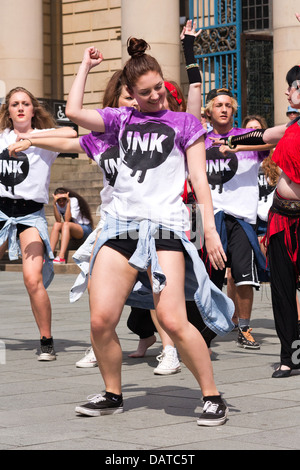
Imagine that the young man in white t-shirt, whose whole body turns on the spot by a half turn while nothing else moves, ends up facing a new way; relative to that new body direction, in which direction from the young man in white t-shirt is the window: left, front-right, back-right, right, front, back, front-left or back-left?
front

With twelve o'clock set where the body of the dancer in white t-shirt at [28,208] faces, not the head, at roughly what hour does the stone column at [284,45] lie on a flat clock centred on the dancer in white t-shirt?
The stone column is roughly at 7 o'clock from the dancer in white t-shirt.

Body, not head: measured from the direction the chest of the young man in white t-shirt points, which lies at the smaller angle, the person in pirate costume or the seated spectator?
the person in pirate costume

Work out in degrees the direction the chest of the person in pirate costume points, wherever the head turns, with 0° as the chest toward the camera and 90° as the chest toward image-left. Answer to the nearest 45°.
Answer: approximately 45°

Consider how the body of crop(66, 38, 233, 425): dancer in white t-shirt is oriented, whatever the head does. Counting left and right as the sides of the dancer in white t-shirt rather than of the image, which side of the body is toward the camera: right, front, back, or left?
front

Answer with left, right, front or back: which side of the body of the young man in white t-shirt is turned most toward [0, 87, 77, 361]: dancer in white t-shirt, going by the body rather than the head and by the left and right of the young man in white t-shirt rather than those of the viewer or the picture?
right

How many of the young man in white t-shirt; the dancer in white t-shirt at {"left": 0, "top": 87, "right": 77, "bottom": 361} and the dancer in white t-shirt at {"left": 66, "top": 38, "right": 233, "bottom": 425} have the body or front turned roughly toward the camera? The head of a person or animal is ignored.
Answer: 3

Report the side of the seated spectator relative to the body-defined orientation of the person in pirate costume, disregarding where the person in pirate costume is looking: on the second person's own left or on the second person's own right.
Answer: on the second person's own right

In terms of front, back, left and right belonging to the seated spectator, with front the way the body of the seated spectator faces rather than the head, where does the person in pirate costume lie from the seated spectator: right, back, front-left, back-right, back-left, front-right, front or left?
front-left

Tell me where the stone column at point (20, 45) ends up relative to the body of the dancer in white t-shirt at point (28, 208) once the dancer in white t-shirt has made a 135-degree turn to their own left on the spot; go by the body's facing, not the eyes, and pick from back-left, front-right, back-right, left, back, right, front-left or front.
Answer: front-left

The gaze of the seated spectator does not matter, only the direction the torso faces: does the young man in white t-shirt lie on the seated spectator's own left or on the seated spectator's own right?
on the seated spectator's own left

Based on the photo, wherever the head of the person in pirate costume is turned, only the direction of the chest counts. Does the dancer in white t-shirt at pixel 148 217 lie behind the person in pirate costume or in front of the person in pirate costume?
in front
